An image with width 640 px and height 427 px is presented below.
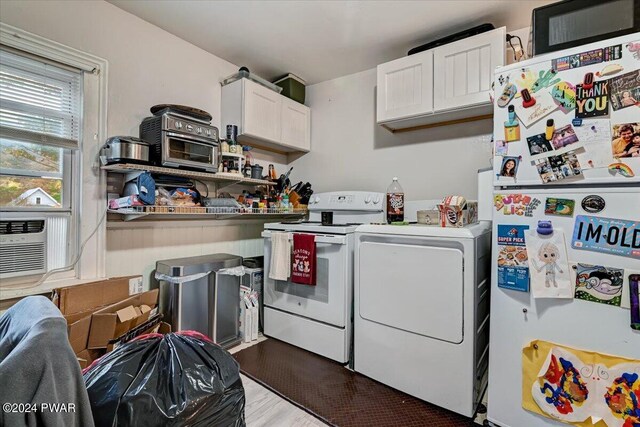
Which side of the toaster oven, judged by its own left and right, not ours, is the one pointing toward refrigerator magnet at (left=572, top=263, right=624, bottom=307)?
front

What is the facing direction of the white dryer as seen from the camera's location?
facing the viewer and to the left of the viewer

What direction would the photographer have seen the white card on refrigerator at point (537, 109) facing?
facing the viewer

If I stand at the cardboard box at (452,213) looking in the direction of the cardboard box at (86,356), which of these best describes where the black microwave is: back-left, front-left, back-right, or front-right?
back-left

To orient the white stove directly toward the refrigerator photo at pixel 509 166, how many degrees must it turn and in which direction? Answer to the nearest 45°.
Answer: approximately 90° to its left

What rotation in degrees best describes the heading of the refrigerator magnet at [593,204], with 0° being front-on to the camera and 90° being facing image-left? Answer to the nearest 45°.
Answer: approximately 0°

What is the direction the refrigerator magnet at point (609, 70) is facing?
toward the camera
